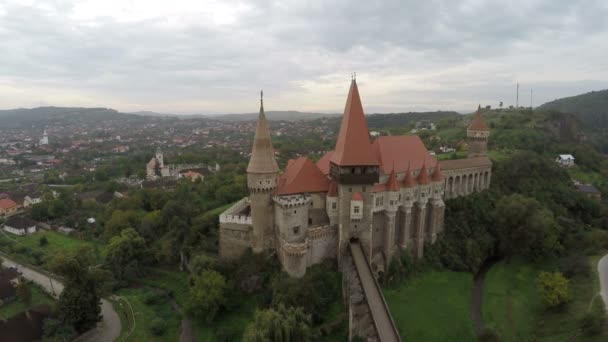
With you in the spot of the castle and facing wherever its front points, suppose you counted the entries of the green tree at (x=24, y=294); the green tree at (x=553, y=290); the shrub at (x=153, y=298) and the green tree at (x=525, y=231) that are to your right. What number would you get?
2

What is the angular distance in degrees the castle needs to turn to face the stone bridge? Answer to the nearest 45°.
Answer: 0° — it already faces it

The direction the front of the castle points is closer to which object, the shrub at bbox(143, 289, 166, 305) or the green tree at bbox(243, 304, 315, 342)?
the green tree

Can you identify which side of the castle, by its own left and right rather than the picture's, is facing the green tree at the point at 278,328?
front

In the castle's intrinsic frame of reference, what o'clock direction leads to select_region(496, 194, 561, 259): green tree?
The green tree is roughly at 8 o'clock from the castle.

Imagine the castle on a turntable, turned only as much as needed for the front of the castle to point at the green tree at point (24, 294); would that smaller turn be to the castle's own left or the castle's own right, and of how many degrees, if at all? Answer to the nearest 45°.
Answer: approximately 90° to the castle's own right

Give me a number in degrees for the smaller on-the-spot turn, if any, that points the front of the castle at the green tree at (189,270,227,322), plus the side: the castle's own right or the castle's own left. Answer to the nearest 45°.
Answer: approximately 90° to the castle's own right

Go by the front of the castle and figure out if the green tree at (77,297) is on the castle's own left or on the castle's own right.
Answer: on the castle's own right

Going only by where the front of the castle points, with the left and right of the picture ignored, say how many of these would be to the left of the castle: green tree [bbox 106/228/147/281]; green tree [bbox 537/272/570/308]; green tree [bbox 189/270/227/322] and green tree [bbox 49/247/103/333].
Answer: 1

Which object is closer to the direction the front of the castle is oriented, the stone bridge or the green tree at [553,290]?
the stone bridge

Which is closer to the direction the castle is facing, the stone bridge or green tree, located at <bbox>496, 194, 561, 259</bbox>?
the stone bridge

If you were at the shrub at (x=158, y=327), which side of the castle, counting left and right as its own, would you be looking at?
right

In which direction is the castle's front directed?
toward the camera
